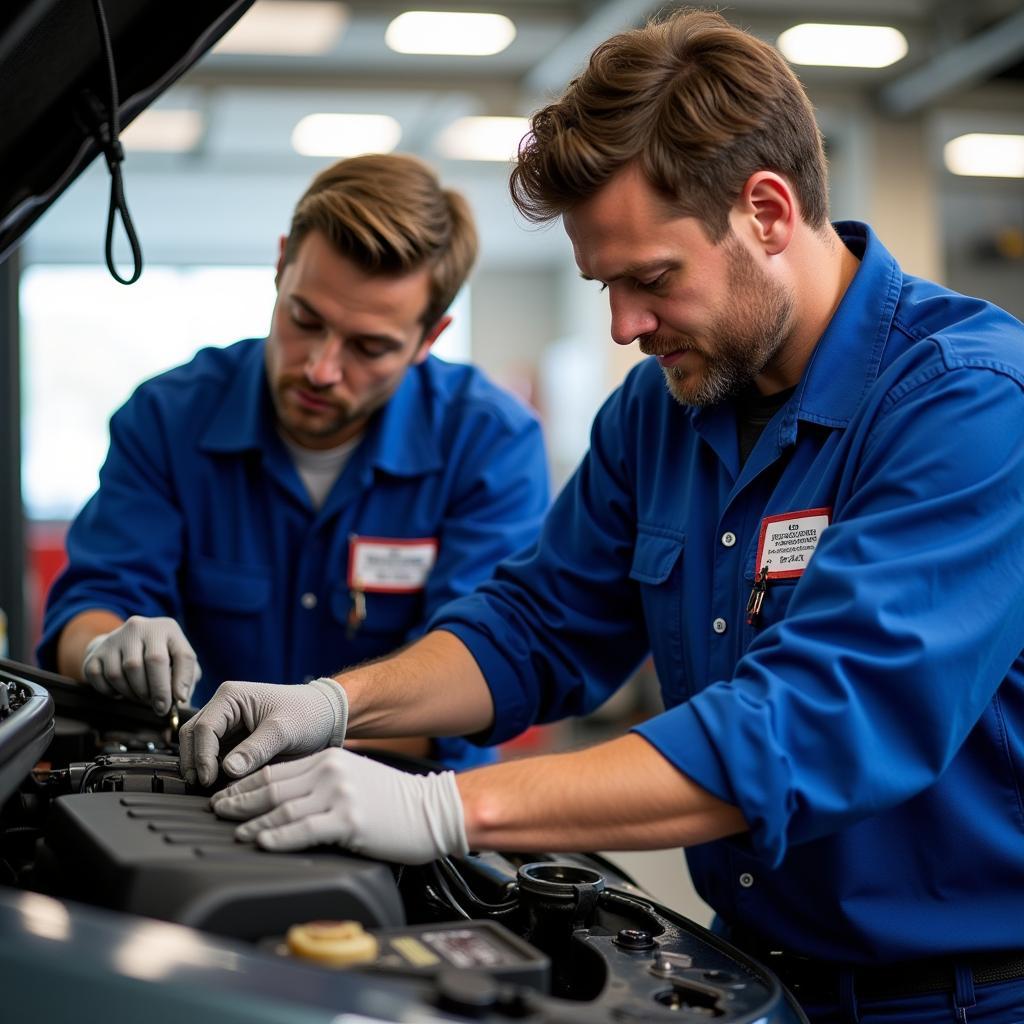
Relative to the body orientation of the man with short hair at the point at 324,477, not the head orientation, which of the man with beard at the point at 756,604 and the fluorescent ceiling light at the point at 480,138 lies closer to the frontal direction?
the man with beard

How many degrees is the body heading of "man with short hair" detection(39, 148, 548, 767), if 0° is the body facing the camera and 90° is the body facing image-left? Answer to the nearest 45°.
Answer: approximately 0°

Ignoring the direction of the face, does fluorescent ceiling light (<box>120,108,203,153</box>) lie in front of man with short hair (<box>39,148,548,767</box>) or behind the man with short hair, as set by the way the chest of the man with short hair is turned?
behind

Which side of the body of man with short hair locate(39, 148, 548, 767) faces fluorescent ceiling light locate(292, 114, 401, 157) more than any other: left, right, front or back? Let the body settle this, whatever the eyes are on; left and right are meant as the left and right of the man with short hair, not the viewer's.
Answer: back

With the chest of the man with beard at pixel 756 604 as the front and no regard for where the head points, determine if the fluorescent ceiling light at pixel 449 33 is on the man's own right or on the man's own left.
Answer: on the man's own right

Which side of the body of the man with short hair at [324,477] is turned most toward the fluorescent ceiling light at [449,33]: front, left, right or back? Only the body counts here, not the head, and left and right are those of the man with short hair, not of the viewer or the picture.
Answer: back

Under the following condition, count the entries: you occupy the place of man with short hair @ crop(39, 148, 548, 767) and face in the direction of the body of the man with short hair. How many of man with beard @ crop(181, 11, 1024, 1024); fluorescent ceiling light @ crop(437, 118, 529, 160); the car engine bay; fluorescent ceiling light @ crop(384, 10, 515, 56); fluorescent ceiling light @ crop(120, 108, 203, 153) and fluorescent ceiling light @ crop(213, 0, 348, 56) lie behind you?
4

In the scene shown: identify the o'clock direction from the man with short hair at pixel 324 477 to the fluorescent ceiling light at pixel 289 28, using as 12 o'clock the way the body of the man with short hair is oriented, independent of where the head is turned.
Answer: The fluorescent ceiling light is roughly at 6 o'clock from the man with short hair.
